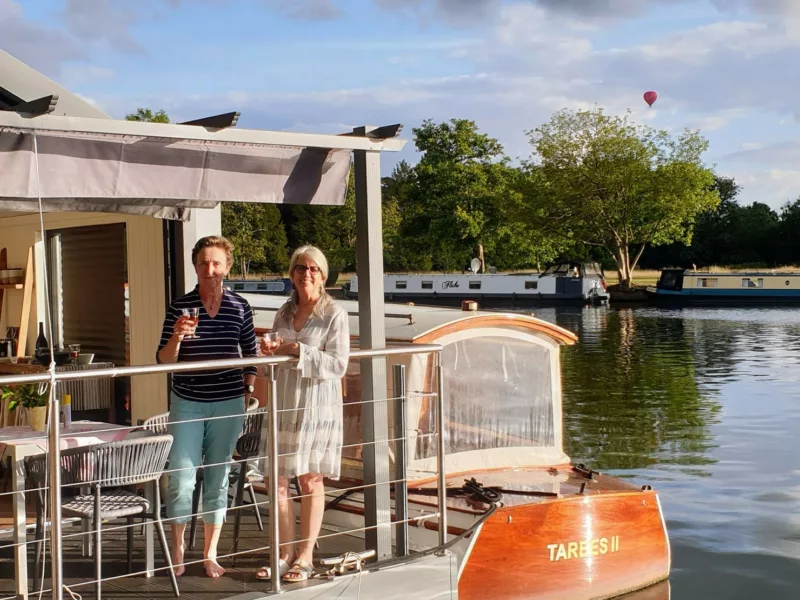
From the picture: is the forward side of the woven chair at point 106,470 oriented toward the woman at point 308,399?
no

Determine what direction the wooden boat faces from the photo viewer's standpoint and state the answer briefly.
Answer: facing away from the viewer and to the left of the viewer

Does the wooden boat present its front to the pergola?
no

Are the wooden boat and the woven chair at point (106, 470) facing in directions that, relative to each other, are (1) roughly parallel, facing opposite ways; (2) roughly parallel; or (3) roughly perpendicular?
roughly parallel

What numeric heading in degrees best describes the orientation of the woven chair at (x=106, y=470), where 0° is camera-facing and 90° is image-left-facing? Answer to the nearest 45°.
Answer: approximately 135°

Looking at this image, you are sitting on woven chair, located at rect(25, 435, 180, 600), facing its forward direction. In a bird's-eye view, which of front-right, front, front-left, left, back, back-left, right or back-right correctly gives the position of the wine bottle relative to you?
front-right

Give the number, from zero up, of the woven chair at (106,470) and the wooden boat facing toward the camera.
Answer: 0

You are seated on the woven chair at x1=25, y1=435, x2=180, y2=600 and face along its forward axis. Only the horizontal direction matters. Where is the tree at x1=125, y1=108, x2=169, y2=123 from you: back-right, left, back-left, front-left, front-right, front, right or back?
front-right

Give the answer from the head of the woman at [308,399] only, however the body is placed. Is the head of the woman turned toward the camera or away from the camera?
toward the camera

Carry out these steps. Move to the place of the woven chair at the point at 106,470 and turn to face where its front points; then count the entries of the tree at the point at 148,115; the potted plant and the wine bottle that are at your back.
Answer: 0

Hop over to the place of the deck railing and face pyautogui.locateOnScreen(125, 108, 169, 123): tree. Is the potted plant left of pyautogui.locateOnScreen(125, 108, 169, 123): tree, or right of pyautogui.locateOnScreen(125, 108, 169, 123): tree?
left

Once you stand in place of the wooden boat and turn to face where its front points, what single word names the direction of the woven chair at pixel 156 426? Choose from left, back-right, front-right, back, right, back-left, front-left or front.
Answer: left

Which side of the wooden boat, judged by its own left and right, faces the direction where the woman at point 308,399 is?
left

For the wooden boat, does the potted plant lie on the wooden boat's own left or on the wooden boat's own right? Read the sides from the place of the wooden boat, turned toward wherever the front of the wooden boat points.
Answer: on the wooden boat's own left

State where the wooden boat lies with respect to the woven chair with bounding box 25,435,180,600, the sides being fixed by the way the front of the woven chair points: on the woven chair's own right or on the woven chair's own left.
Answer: on the woven chair's own right
